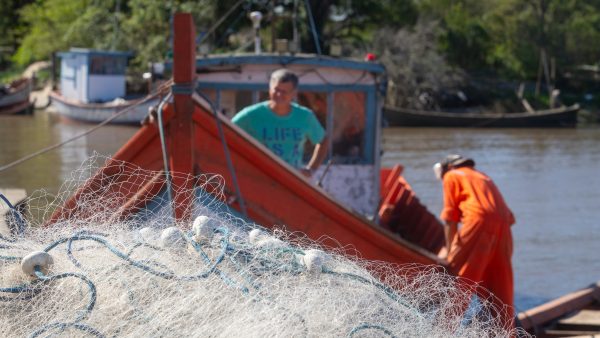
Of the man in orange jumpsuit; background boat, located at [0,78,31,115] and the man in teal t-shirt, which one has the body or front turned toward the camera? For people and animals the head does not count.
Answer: the man in teal t-shirt

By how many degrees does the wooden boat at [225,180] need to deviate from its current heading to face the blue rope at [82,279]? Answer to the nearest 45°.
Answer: approximately 45° to its left

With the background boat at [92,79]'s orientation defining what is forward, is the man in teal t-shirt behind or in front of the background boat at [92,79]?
in front

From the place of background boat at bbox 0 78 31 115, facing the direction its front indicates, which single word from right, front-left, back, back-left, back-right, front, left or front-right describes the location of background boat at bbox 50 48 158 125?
front-right

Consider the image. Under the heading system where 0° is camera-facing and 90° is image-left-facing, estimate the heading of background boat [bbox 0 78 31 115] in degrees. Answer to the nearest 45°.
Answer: approximately 270°
